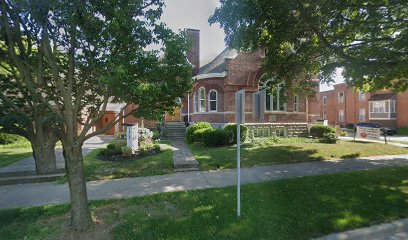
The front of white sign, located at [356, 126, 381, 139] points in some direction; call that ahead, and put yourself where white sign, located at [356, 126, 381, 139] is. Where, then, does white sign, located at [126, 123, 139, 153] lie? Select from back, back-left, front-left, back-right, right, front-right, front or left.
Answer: front-right

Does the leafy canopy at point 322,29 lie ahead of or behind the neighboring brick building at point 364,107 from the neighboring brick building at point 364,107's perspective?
ahead

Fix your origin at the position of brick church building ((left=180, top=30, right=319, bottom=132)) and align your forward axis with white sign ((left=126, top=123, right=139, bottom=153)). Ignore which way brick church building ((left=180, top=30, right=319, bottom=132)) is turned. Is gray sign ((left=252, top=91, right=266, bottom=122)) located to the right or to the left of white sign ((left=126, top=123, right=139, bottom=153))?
left

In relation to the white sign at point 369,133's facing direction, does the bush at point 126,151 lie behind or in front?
in front

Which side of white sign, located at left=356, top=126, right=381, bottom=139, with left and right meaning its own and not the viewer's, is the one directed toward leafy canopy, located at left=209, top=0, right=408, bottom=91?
front

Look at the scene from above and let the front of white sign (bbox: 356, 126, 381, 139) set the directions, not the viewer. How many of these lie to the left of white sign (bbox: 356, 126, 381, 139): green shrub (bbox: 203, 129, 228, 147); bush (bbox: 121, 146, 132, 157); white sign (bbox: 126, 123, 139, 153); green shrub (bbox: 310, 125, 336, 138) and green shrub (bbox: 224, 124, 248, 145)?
0

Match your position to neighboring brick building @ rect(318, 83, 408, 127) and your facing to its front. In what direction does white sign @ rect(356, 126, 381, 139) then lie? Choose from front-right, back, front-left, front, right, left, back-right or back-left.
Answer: front

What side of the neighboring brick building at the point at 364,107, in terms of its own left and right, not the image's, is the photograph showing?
front

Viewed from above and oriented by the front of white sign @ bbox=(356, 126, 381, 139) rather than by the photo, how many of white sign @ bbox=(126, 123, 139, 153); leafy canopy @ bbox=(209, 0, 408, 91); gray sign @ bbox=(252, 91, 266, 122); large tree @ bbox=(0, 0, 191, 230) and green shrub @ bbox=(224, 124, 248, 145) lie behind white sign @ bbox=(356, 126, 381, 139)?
0

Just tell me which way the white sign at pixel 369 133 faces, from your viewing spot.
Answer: facing the viewer

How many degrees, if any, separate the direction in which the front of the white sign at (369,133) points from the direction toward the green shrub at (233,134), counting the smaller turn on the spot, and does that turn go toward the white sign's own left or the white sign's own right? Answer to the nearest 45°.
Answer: approximately 45° to the white sign's own right

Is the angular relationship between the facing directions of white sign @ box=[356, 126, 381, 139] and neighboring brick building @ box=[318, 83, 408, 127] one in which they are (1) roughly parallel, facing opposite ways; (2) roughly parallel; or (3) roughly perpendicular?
roughly parallel

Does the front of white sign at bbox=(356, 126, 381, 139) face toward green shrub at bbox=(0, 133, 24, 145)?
no

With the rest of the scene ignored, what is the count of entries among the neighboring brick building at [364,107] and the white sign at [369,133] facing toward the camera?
2

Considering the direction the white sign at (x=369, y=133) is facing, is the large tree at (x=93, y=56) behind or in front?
in front
